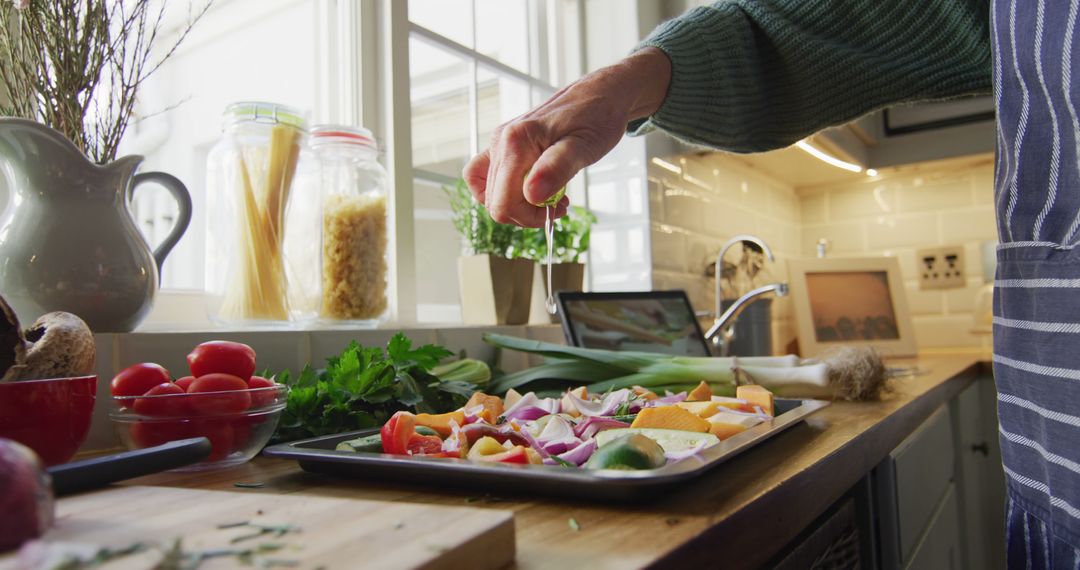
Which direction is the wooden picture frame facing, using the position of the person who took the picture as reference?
facing the viewer

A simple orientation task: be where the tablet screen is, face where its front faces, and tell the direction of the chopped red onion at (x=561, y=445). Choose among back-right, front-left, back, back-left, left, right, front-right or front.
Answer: front

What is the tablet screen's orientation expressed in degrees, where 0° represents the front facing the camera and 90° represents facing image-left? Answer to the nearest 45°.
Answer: approximately 0°

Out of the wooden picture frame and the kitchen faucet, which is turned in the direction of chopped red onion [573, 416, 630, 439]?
the wooden picture frame

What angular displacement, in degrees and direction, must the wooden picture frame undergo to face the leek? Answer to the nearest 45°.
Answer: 0° — it already faces it

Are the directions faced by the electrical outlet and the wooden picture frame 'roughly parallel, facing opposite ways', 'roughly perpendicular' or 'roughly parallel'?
roughly parallel

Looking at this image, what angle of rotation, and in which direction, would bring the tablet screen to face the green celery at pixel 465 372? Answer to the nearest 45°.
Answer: approximately 45° to its right

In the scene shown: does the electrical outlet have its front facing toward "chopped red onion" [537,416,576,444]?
yes

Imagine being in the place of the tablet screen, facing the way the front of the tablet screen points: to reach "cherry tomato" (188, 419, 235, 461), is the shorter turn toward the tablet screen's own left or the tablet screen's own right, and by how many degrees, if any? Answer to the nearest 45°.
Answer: approximately 45° to the tablet screen's own right

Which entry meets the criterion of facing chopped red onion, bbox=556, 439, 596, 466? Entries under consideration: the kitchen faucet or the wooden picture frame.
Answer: the wooden picture frame

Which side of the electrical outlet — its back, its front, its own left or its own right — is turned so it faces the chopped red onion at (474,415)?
front

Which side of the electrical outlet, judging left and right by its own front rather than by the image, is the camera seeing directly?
front

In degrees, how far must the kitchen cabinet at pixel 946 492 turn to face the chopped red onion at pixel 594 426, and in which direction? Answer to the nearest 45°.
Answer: approximately 45° to its right
